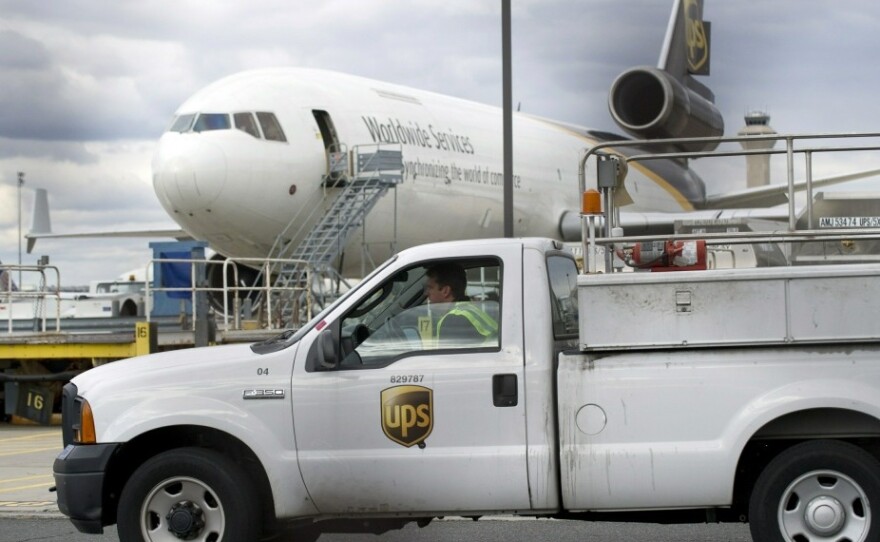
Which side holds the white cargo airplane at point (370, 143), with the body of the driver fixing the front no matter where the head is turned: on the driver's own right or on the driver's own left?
on the driver's own right

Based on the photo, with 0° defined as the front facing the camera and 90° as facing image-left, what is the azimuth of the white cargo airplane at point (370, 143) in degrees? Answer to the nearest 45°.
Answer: approximately 45°

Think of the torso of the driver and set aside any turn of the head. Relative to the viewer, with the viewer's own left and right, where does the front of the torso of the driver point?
facing to the left of the viewer

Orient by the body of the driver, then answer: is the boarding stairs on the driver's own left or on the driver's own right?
on the driver's own right

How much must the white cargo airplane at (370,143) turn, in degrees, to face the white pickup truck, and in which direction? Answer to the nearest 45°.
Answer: approximately 45° to its left

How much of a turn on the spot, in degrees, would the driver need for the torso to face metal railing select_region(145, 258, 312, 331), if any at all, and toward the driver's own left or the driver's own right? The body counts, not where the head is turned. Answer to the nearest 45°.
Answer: approximately 90° to the driver's own right

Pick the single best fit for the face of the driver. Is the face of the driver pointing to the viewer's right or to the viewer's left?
to the viewer's left

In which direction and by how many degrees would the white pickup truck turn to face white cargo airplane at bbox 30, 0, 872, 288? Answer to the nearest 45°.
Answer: approximately 90° to its right

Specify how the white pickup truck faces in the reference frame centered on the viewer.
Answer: facing to the left of the viewer
